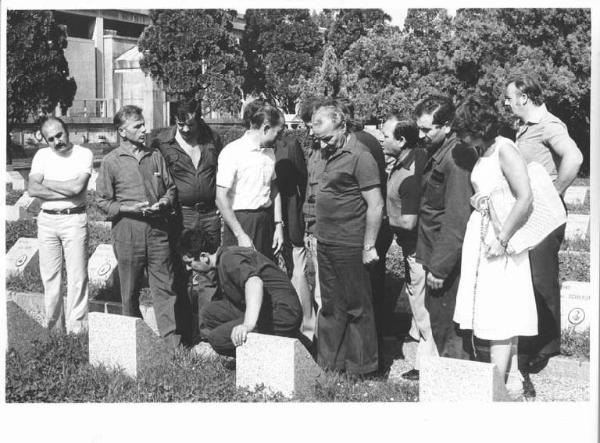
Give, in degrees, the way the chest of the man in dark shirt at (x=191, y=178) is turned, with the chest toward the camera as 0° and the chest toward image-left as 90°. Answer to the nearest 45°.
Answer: approximately 0°

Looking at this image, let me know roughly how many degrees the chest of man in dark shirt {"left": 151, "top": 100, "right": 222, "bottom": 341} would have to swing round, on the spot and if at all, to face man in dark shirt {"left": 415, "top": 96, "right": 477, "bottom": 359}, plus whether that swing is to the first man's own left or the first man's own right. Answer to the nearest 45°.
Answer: approximately 45° to the first man's own left

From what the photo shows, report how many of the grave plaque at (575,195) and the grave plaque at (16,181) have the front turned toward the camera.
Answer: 2

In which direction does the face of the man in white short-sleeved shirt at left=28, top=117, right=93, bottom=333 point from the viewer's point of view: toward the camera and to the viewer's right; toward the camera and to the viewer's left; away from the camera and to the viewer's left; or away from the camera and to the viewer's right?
toward the camera and to the viewer's right

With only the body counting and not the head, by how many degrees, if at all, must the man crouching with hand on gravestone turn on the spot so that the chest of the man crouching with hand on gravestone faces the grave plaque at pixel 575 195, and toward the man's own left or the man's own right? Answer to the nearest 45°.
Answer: approximately 135° to the man's own right

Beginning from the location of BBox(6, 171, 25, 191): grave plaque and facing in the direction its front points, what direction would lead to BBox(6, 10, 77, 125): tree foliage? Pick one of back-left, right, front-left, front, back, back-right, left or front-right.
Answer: back

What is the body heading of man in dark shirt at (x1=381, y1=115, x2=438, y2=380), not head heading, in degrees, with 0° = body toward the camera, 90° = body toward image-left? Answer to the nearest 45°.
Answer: approximately 90°

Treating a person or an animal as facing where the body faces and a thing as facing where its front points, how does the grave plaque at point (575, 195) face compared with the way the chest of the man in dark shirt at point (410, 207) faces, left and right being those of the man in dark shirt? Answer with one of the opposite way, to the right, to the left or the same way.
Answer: to the left
